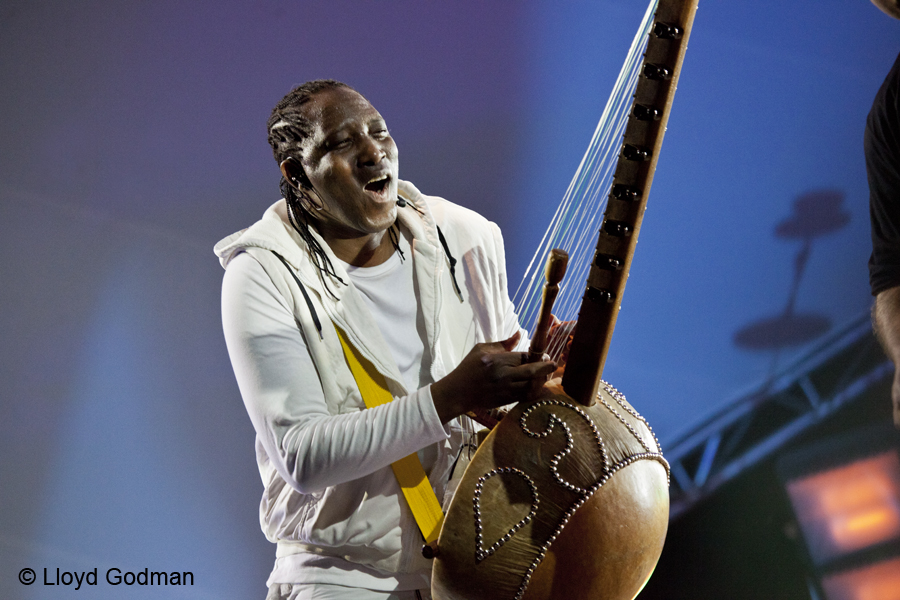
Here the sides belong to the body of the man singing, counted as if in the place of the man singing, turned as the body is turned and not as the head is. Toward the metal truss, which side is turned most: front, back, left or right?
left

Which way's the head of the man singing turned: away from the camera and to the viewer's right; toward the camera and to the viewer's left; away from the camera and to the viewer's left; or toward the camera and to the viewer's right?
toward the camera and to the viewer's right

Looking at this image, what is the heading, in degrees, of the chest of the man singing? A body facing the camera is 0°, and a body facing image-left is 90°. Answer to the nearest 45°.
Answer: approximately 315°
